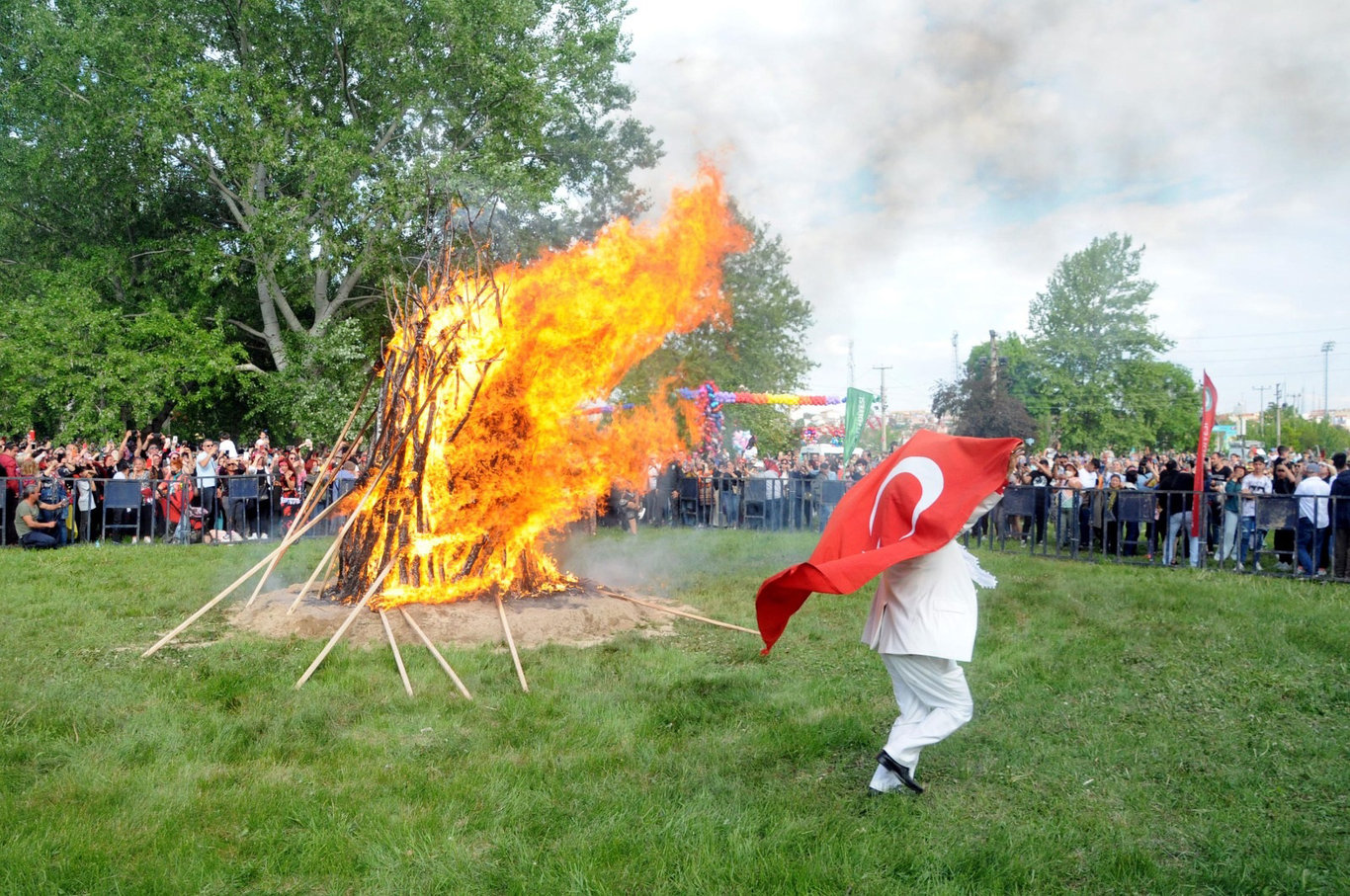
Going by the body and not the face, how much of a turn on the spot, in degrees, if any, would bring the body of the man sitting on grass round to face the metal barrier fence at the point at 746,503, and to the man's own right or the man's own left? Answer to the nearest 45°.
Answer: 0° — they already face it

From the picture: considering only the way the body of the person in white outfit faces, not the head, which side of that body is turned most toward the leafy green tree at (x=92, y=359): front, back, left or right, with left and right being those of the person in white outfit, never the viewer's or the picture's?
left

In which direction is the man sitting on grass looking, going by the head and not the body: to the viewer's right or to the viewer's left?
to the viewer's right

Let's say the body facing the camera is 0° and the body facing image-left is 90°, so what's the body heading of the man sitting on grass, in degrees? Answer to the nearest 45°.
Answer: approximately 270°

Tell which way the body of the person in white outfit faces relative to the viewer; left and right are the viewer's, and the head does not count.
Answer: facing away from the viewer and to the right of the viewer

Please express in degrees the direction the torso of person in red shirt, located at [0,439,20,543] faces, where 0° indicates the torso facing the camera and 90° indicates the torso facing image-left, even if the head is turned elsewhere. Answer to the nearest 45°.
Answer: approximately 270°

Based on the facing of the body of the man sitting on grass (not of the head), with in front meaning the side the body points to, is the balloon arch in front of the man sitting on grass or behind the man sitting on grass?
in front
